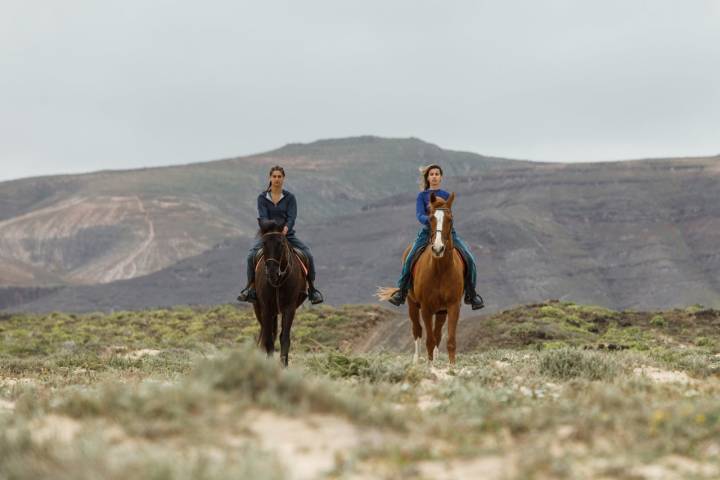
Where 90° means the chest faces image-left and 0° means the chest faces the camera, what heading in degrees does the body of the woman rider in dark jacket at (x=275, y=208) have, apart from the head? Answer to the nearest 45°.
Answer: approximately 0°

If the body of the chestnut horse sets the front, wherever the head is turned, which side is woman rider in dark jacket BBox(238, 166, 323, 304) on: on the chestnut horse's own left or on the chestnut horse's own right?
on the chestnut horse's own right

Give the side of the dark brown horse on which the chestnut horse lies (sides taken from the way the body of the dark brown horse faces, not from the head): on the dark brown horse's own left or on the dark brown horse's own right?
on the dark brown horse's own left

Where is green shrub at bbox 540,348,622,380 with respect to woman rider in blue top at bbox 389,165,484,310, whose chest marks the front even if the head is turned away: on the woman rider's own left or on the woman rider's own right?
on the woman rider's own left

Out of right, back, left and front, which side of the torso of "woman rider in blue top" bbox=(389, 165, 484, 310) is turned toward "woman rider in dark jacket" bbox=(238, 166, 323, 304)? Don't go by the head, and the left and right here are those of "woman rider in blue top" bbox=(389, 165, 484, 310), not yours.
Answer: right

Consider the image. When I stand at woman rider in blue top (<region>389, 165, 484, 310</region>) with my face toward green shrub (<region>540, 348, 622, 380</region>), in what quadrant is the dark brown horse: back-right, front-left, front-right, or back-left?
back-right
